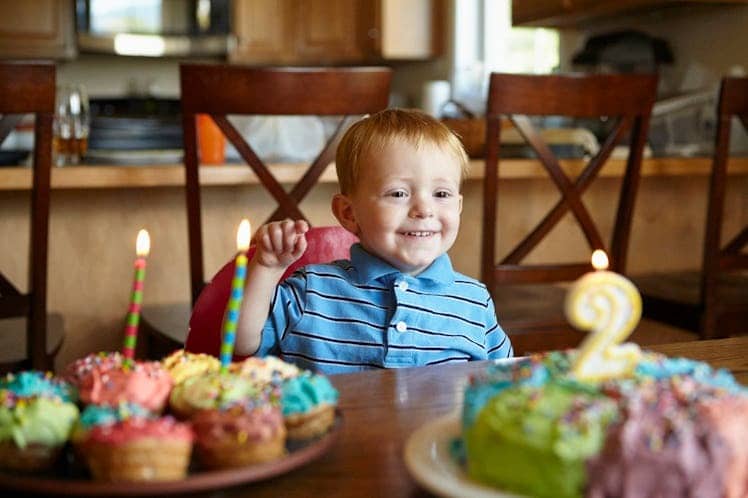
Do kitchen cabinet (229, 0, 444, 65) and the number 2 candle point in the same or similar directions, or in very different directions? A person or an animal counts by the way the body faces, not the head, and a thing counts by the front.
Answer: same or similar directions

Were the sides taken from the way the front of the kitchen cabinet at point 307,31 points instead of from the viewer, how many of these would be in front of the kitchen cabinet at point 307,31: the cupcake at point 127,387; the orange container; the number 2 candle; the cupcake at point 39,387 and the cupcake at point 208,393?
5

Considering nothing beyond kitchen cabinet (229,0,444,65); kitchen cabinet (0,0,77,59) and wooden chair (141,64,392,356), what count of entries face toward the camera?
3

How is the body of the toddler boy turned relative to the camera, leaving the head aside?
toward the camera

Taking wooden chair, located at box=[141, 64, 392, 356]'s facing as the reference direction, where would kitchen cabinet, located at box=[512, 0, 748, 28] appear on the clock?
The kitchen cabinet is roughly at 7 o'clock from the wooden chair.

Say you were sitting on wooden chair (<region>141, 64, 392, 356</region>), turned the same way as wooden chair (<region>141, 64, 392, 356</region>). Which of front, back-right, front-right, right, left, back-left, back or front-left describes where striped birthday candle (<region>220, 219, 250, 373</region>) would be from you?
front

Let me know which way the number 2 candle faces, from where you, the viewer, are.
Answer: facing the viewer

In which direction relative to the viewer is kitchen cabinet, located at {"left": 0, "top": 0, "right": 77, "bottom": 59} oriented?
toward the camera

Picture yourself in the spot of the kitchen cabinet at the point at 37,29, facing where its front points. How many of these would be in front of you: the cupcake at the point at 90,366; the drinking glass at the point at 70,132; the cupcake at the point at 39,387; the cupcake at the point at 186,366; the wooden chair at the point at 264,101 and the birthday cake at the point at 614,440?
6

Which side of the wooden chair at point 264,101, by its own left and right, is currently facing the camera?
front

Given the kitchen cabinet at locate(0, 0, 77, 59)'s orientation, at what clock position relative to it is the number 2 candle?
The number 2 candle is roughly at 12 o'clock from the kitchen cabinet.

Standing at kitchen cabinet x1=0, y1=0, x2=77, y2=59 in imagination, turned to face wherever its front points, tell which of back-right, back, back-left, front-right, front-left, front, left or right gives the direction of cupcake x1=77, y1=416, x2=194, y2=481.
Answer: front
